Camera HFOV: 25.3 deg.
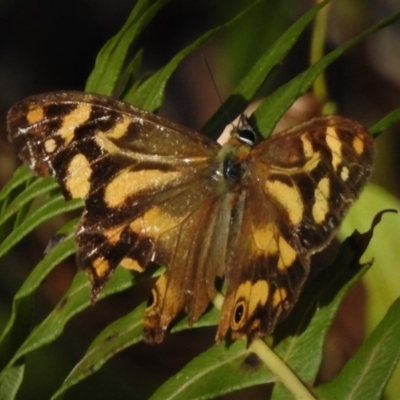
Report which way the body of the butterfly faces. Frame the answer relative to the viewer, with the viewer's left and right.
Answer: facing away from the viewer
